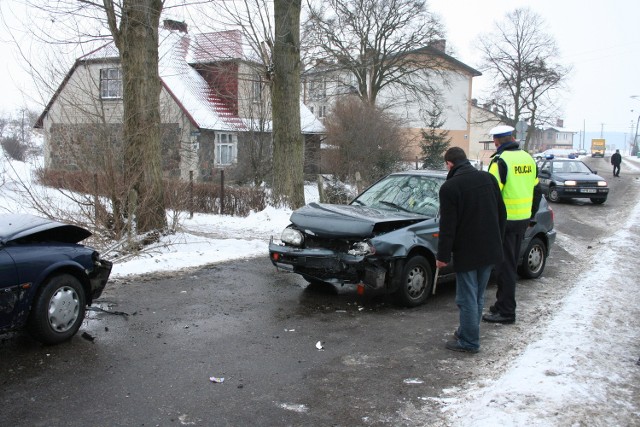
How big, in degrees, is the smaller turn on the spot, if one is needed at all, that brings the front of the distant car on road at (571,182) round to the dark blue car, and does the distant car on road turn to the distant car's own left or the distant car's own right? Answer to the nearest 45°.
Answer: approximately 45° to the distant car's own right

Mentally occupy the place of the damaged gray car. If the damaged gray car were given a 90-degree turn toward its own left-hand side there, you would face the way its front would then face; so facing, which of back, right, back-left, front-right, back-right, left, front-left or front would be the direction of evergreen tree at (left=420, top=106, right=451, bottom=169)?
back-left

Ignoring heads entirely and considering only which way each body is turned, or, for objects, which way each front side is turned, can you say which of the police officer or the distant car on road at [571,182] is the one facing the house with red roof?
the police officer

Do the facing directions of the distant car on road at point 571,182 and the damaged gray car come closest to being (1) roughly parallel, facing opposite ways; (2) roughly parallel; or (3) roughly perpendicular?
roughly perpendicular

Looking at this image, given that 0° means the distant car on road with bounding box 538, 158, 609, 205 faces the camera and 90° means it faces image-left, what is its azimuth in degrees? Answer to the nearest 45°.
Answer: approximately 315°

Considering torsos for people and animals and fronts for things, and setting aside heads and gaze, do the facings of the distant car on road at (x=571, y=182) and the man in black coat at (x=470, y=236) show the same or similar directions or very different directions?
very different directions

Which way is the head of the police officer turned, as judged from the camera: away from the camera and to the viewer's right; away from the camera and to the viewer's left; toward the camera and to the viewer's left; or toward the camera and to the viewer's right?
away from the camera and to the viewer's left

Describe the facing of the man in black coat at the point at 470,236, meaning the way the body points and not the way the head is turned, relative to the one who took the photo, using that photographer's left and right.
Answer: facing away from the viewer and to the left of the viewer
